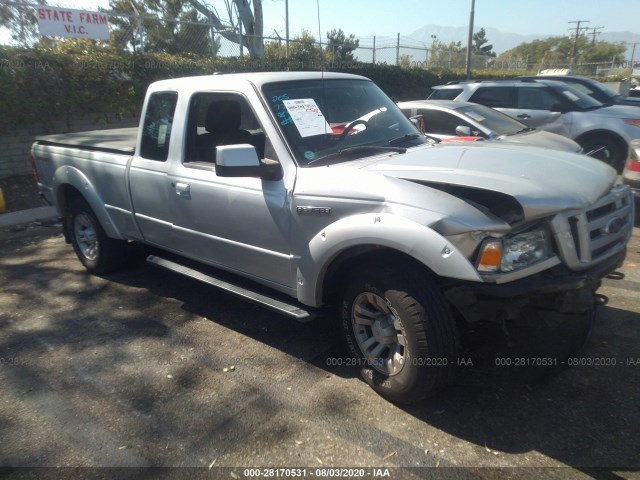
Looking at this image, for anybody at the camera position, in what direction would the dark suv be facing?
facing to the right of the viewer

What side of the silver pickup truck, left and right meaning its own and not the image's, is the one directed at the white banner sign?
back

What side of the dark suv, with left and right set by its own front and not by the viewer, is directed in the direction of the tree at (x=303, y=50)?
back

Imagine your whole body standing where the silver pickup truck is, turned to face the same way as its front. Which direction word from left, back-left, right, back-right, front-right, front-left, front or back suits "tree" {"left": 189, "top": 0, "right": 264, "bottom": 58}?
back-left

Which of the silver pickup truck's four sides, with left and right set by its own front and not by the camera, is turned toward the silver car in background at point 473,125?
left

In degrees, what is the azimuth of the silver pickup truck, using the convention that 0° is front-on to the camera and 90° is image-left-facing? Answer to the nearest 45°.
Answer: approximately 315°

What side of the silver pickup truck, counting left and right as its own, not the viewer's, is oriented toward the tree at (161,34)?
back

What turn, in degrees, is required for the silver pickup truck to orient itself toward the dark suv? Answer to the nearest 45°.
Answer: approximately 90° to its left

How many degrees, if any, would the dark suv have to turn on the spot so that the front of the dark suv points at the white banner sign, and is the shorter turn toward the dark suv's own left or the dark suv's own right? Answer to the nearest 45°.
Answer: approximately 180°

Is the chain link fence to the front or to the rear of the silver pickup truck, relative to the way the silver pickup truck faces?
to the rear
